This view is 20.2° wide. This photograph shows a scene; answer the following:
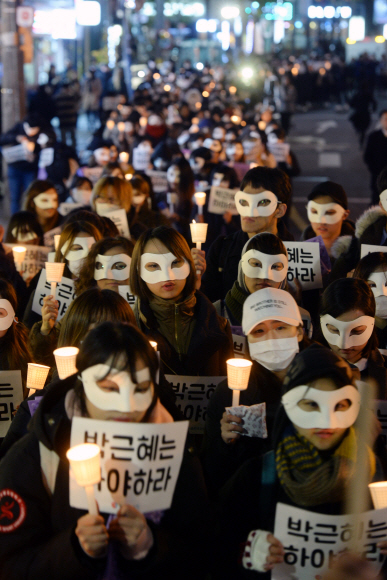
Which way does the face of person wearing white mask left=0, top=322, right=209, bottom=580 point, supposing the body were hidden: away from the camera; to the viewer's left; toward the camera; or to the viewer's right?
toward the camera

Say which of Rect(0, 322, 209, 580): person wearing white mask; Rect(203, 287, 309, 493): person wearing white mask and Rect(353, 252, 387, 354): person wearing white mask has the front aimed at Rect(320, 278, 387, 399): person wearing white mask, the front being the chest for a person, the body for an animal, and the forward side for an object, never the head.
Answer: Rect(353, 252, 387, 354): person wearing white mask

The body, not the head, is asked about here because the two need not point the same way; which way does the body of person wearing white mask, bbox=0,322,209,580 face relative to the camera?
toward the camera

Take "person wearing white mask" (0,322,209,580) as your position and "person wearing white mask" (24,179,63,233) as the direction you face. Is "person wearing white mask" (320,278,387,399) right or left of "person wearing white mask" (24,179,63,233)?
right

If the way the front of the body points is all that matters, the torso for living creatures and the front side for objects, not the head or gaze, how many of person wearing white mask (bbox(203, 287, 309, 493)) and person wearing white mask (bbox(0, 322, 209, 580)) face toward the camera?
2

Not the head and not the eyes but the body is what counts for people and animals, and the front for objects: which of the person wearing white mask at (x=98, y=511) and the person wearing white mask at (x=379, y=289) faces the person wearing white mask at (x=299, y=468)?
the person wearing white mask at (x=379, y=289)

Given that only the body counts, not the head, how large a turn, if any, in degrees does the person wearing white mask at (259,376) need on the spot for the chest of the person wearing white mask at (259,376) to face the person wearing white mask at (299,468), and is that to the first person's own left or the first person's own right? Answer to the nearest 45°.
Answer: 0° — they already face them

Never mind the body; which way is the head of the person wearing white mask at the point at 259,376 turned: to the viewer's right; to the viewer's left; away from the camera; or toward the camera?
toward the camera

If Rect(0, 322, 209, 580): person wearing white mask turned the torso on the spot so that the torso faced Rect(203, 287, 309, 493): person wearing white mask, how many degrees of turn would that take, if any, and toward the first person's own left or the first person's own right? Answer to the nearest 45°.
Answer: approximately 135° to the first person's own left

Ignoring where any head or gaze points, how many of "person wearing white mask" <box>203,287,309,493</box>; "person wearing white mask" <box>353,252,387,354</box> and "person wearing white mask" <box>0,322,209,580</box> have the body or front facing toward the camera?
3

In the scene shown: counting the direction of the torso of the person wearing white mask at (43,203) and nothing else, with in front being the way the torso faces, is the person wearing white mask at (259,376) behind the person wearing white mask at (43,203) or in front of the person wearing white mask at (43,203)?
in front

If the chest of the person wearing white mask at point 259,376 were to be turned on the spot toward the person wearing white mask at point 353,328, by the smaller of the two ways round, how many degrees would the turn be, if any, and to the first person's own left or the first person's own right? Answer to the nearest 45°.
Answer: approximately 135° to the first person's own left

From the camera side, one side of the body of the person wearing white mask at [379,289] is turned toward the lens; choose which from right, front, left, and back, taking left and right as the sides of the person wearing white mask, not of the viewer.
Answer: front

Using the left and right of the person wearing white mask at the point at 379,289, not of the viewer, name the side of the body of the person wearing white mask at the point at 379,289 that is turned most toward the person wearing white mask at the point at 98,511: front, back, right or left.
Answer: front

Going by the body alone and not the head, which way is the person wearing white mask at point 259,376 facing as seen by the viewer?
toward the camera

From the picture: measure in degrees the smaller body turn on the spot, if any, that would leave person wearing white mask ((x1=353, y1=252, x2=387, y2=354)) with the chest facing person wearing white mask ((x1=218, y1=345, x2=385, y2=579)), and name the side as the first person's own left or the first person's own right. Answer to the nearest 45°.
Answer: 0° — they already face them

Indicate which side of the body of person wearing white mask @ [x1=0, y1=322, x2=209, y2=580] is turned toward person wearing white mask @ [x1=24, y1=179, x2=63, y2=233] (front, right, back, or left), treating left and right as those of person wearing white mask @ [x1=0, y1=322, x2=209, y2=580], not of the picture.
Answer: back
